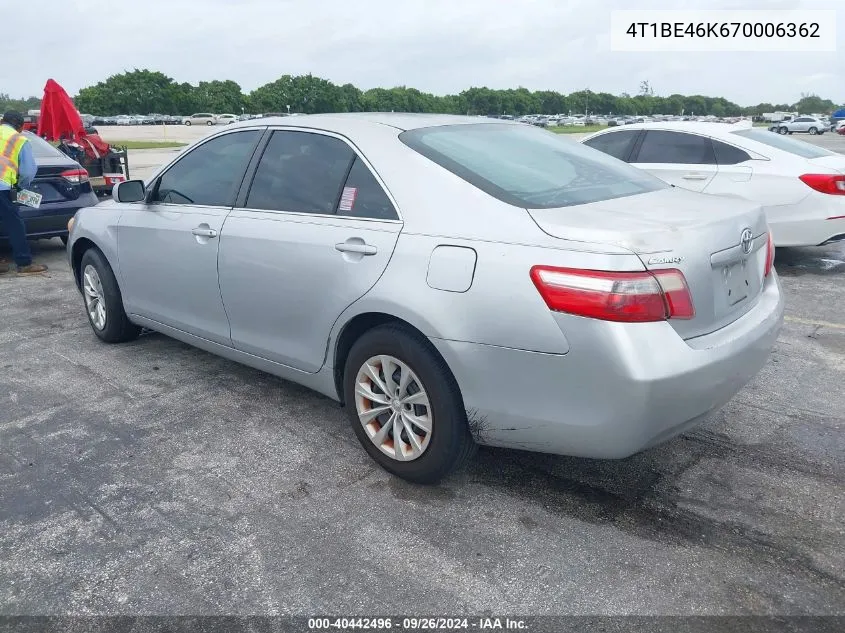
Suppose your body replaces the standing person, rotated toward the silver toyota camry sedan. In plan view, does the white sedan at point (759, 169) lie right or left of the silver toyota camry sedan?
left

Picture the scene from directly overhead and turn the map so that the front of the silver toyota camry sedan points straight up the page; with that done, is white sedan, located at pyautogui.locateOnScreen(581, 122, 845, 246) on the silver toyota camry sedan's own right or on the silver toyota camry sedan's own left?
on the silver toyota camry sedan's own right

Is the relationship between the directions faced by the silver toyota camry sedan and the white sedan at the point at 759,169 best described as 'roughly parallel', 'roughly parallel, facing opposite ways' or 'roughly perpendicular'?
roughly parallel

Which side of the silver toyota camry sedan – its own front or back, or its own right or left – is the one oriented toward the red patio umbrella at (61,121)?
front

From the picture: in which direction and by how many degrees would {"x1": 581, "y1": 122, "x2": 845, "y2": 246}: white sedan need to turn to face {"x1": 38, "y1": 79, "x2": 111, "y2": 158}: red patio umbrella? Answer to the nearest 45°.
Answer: approximately 45° to its left

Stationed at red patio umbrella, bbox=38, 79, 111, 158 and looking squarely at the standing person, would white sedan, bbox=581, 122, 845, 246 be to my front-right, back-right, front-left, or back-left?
front-left

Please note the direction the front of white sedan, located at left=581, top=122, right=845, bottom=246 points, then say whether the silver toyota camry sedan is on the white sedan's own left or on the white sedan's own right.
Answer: on the white sedan's own left

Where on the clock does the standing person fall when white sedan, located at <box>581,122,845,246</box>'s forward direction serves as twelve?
The standing person is roughly at 10 o'clock from the white sedan.

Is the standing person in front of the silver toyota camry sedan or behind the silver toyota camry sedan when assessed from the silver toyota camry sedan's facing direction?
in front

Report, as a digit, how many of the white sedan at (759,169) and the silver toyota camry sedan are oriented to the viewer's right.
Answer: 0

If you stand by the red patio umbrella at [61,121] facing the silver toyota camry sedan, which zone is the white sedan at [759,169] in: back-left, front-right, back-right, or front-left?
front-left

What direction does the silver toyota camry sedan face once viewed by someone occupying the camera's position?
facing away from the viewer and to the left of the viewer

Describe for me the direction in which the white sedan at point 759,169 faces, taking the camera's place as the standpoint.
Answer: facing away from the viewer and to the left of the viewer

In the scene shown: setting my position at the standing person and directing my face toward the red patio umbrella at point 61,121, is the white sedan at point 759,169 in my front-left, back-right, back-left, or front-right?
back-right
